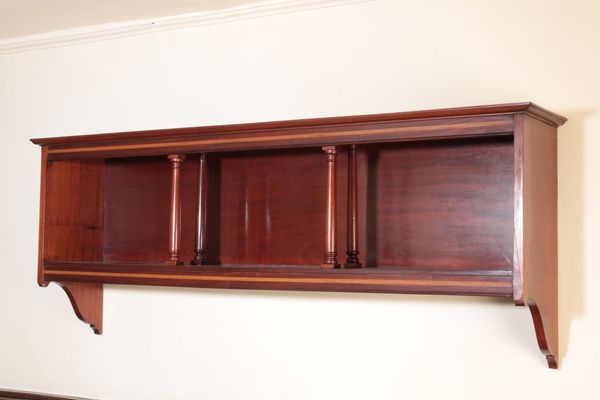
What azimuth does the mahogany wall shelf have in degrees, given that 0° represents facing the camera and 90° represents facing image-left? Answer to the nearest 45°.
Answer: approximately 45°
